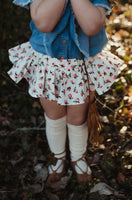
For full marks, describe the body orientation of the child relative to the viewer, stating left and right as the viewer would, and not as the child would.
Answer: facing the viewer
